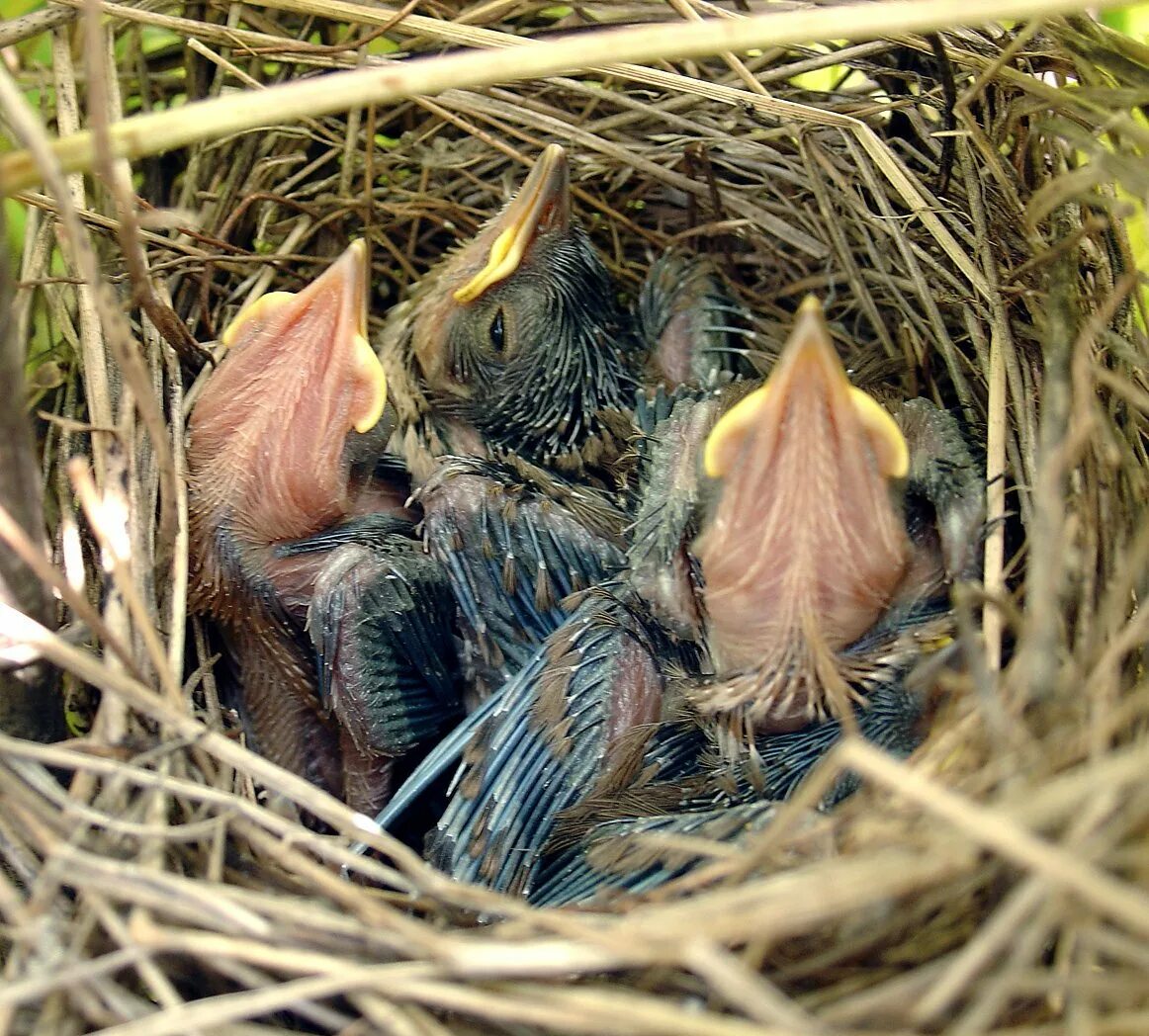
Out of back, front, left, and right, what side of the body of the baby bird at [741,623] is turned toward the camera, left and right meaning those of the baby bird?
front

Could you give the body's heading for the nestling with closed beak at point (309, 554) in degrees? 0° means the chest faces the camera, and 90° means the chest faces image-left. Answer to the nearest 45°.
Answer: approximately 45°

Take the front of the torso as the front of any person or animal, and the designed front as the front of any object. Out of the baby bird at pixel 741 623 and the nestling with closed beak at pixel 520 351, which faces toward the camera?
the baby bird
